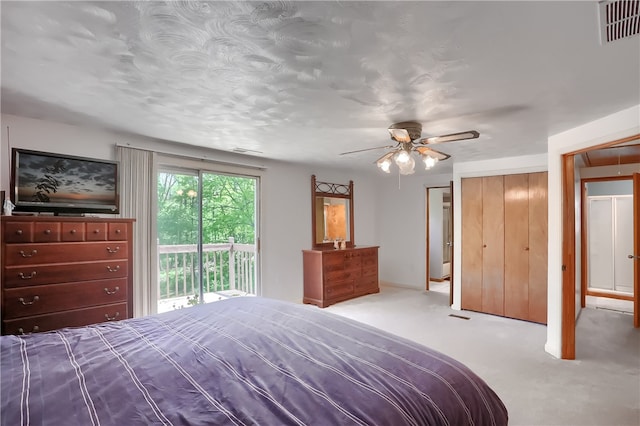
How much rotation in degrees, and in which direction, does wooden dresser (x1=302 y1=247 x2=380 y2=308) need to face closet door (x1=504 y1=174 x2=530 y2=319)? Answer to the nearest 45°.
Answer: approximately 45° to its left

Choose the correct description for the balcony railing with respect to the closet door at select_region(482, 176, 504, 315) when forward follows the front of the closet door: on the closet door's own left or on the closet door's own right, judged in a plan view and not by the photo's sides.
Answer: on the closet door's own right

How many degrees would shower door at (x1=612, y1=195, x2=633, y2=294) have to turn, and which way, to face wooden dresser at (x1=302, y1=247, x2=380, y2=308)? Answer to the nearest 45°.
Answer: approximately 45° to its right

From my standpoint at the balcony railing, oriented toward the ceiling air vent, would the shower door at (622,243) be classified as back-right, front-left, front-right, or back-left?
front-left

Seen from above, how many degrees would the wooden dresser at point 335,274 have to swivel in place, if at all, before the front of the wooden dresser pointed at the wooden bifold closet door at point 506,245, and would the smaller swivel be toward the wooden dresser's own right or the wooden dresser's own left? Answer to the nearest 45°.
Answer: approximately 45° to the wooden dresser's own left

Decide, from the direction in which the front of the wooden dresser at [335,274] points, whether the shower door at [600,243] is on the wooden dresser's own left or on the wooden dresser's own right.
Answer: on the wooden dresser's own left

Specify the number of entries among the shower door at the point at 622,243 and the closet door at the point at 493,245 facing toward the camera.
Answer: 2

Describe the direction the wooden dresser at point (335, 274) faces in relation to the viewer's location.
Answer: facing the viewer and to the right of the viewer

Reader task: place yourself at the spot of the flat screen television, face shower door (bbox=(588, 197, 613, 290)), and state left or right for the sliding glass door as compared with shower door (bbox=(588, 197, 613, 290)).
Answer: left

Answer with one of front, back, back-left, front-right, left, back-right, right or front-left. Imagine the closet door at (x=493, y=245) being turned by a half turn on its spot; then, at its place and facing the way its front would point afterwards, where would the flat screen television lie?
back-left

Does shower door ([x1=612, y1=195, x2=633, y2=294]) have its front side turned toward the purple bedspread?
yes

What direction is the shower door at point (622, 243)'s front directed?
toward the camera

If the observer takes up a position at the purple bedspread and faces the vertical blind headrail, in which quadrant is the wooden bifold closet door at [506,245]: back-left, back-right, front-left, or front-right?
front-right

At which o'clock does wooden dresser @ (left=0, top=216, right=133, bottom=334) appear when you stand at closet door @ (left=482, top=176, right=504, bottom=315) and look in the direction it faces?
The wooden dresser is roughly at 1 o'clock from the closet door.

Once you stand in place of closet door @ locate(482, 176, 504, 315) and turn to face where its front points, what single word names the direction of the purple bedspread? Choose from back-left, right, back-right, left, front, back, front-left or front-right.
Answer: front

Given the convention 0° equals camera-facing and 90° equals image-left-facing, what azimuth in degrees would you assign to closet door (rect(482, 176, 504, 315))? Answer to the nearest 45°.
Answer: approximately 0°

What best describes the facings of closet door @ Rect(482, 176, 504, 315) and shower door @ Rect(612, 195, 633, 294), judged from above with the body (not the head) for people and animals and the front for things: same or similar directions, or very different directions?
same or similar directions
